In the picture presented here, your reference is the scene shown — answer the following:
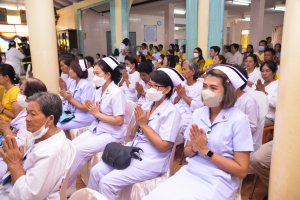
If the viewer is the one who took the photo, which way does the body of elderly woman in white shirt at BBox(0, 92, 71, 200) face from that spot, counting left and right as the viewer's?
facing to the left of the viewer

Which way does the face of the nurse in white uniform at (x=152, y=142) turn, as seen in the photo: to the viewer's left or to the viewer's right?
to the viewer's left

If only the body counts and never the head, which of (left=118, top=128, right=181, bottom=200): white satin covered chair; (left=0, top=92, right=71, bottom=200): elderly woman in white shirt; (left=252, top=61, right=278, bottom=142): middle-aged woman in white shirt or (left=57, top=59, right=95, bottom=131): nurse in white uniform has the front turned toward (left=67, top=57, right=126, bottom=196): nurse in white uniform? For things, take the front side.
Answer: (left=252, top=61, right=278, bottom=142): middle-aged woman in white shirt

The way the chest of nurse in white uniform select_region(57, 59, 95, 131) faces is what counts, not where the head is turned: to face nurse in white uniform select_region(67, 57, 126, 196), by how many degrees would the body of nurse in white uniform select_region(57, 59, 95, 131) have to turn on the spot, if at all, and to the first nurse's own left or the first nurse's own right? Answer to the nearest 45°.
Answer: approximately 90° to the first nurse's own left

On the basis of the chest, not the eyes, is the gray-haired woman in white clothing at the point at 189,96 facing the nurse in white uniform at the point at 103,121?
yes

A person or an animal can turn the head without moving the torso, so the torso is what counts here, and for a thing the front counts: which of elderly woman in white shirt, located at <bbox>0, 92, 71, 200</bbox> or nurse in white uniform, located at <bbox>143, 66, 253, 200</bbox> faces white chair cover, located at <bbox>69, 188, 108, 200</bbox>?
the nurse in white uniform

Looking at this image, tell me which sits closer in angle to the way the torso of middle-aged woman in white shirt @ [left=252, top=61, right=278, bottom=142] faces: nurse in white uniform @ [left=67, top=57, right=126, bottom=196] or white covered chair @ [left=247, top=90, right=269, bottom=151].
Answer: the nurse in white uniform
